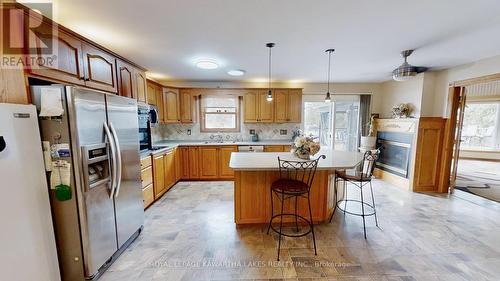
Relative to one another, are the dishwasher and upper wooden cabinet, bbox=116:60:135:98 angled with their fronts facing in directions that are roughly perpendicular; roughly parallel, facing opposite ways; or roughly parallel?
roughly perpendicular

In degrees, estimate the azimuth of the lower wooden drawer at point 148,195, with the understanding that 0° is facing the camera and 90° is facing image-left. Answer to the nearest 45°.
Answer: approximately 315°

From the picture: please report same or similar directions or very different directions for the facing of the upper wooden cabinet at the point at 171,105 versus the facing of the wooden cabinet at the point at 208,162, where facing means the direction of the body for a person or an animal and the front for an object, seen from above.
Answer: same or similar directions

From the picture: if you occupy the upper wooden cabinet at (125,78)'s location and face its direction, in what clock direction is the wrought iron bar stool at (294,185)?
The wrought iron bar stool is roughly at 12 o'clock from the upper wooden cabinet.

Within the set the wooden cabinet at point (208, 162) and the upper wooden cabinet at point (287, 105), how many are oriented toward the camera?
2

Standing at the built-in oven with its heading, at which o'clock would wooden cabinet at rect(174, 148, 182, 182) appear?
The wooden cabinet is roughly at 9 o'clock from the built-in oven.

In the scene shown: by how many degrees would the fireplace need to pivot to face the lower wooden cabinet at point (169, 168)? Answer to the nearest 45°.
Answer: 0° — it already faces it

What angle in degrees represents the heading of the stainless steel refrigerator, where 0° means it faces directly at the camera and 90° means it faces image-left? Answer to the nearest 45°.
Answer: approximately 315°

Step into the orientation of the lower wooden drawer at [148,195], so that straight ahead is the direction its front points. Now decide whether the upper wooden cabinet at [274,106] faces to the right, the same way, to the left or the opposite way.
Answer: to the right

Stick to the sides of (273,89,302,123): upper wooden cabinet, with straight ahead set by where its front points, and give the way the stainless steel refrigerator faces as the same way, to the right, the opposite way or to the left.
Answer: to the left

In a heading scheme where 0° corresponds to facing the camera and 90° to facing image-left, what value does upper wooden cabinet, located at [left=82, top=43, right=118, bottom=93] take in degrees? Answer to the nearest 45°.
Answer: approximately 315°

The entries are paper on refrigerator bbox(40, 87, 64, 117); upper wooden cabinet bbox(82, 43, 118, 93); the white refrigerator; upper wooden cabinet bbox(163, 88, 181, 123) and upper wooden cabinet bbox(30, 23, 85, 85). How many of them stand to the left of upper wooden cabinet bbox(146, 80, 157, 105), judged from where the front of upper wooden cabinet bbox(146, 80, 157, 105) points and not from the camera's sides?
1

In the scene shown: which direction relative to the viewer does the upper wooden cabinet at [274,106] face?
toward the camera
